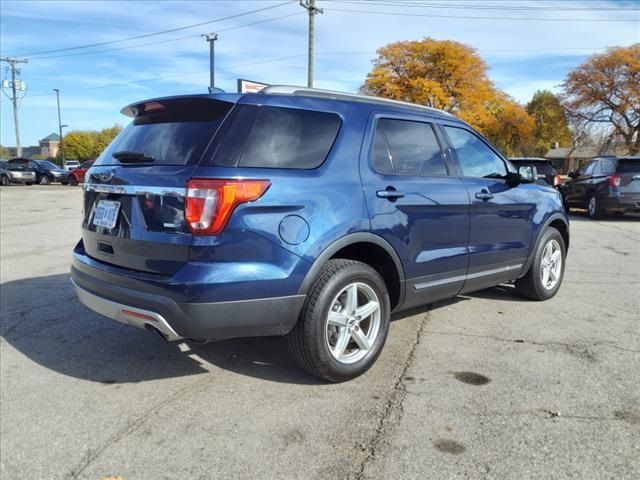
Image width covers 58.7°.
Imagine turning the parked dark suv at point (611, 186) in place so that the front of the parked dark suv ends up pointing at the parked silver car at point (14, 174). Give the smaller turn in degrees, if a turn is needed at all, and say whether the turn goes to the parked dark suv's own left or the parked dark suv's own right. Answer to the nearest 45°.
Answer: approximately 45° to the parked dark suv's own left

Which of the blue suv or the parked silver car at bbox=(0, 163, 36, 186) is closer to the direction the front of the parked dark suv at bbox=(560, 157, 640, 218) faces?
the parked silver car

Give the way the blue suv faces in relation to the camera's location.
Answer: facing away from the viewer and to the right of the viewer

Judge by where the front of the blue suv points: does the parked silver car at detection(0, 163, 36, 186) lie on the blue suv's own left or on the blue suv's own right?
on the blue suv's own left

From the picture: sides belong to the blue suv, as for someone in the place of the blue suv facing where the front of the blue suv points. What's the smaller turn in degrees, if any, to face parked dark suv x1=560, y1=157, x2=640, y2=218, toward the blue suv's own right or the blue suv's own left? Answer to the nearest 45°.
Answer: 0° — it already faces it

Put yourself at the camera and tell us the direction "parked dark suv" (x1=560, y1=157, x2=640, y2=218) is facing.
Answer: facing away from the viewer and to the left of the viewer

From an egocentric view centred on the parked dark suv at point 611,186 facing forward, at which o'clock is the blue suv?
The blue suv is roughly at 8 o'clock from the parked dark suv.
